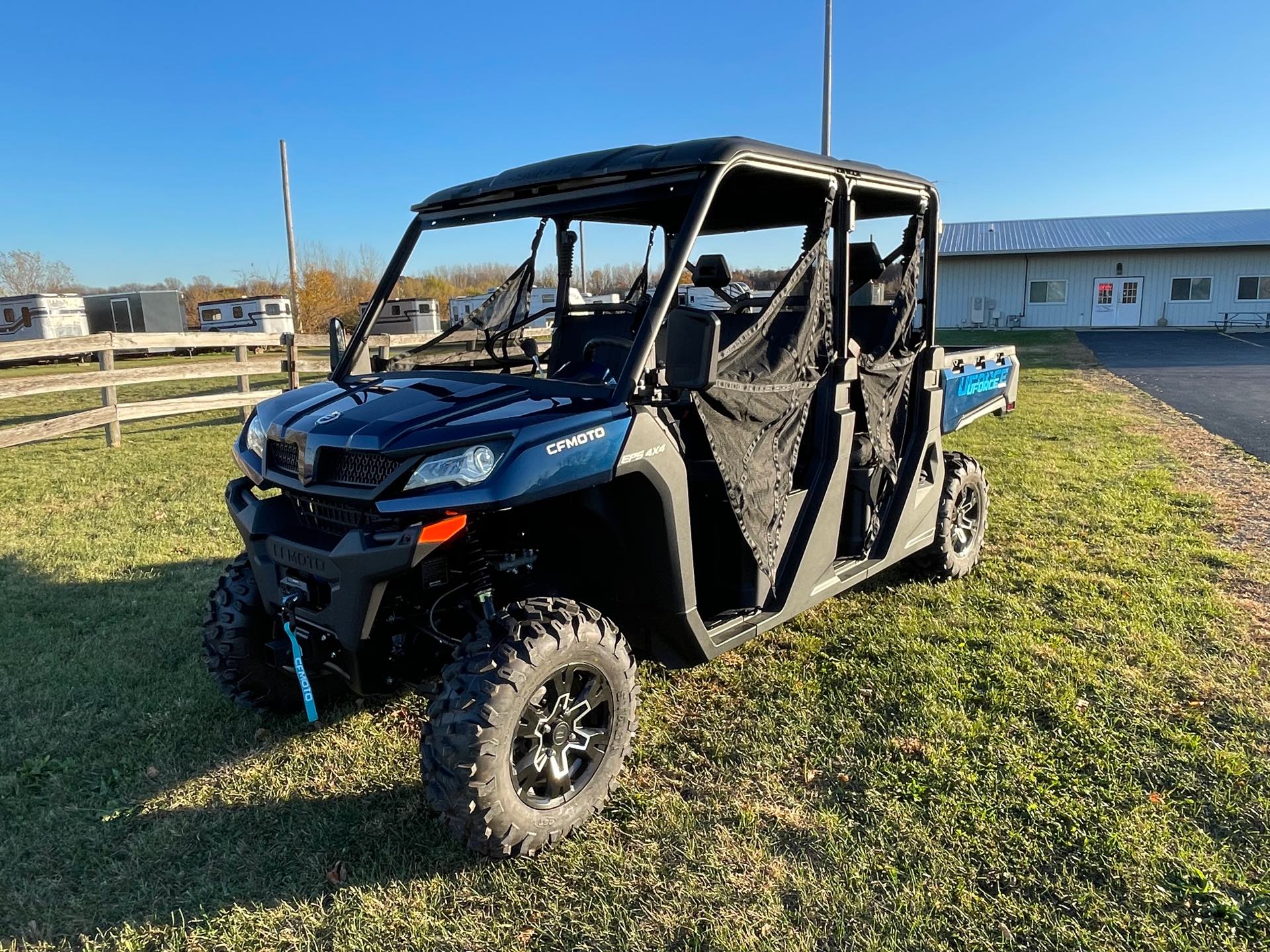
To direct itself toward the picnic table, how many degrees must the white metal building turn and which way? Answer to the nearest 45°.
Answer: approximately 90° to its left

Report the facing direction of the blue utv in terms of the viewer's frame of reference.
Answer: facing the viewer and to the left of the viewer

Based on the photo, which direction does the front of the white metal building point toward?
toward the camera

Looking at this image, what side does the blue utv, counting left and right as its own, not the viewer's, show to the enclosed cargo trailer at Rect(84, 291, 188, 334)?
right

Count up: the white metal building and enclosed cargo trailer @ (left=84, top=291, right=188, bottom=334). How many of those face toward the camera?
1

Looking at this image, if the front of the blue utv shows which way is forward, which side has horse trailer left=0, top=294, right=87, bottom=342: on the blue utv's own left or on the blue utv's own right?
on the blue utv's own right

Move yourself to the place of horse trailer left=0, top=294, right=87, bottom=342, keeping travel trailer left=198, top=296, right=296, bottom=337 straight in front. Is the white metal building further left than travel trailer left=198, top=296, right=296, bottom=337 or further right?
right

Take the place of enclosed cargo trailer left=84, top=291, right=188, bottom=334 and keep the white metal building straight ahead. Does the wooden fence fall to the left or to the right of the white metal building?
right

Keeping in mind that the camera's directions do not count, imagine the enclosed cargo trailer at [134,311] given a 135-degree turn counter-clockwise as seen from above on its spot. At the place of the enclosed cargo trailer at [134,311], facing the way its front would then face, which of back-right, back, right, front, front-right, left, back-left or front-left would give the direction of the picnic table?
back
